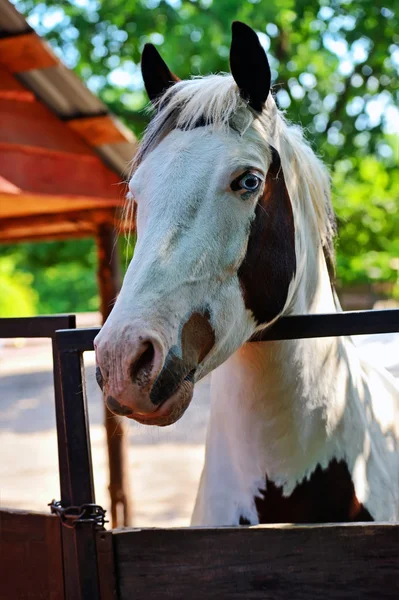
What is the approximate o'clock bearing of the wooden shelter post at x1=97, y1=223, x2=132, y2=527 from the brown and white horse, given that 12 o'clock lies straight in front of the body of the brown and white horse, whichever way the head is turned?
The wooden shelter post is roughly at 4 o'clock from the brown and white horse.

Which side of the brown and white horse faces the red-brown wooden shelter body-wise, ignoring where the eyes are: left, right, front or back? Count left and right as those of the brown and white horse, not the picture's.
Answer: right

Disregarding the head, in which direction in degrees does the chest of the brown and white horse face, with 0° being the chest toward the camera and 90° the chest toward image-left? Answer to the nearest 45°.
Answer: approximately 45°
